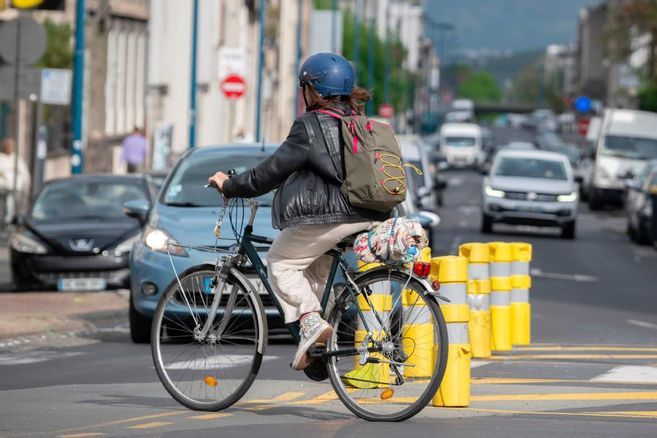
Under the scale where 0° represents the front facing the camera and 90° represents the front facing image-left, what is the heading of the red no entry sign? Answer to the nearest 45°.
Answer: approximately 0°

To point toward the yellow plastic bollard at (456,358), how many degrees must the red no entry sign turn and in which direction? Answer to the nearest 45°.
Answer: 0° — it already faces it

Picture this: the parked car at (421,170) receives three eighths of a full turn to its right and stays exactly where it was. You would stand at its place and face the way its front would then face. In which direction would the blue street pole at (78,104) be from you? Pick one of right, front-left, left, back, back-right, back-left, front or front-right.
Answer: front-left

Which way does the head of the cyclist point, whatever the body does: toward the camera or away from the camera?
away from the camera

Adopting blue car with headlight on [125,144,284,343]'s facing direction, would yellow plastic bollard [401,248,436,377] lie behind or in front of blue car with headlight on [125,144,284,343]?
in front

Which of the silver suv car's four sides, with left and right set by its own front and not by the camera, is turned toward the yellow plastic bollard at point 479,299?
front

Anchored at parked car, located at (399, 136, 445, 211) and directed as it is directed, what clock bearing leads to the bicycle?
The bicycle is roughly at 12 o'clock from the parked car.

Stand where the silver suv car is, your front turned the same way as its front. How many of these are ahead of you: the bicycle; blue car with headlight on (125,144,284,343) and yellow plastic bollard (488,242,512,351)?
3

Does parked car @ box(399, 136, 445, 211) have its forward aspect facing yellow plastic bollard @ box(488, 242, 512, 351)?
yes
